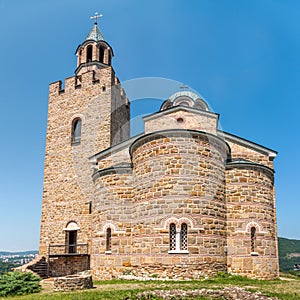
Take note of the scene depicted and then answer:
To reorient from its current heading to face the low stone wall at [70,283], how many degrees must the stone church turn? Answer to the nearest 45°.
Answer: approximately 135° to its left

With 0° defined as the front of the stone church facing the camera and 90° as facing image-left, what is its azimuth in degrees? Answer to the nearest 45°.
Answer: approximately 180°

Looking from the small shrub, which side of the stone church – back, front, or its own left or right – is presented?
left

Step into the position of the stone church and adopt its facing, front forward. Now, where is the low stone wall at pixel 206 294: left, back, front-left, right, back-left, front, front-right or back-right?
back
